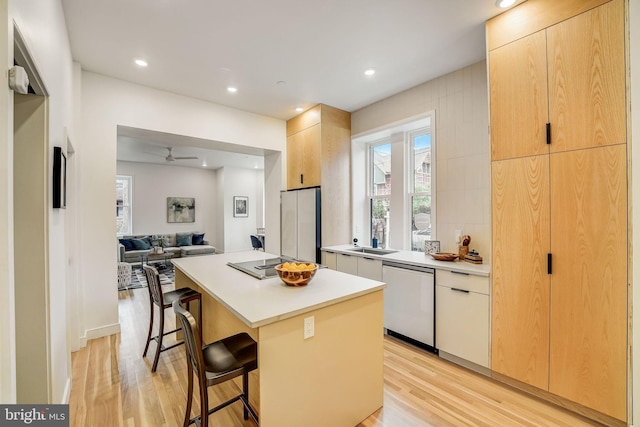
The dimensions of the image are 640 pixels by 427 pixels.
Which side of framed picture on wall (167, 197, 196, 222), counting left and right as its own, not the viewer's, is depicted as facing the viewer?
front

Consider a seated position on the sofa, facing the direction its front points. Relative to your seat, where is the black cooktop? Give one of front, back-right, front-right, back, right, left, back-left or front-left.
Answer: front

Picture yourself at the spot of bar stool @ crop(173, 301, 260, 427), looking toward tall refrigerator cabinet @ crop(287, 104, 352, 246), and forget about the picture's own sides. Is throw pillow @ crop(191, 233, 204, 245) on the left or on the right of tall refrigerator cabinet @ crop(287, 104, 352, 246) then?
left

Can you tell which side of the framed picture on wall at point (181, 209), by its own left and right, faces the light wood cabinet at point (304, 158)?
front

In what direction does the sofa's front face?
toward the camera

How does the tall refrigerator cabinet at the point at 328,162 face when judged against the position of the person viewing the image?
facing the viewer and to the left of the viewer

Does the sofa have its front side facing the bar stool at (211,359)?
yes

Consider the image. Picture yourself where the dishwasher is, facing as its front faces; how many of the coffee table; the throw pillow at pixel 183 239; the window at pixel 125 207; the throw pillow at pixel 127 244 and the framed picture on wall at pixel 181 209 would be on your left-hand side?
0

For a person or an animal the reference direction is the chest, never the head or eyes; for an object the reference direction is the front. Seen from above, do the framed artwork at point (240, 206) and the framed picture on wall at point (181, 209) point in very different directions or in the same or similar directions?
same or similar directions

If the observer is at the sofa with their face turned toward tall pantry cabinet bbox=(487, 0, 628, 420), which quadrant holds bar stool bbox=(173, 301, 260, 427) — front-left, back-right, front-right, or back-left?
front-right

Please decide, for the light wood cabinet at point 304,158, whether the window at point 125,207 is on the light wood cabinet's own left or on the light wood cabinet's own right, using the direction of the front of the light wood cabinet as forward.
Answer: on the light wood cabinet's own right

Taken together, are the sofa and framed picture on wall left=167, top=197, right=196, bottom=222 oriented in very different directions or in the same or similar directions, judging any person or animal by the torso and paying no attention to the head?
same or similar directions

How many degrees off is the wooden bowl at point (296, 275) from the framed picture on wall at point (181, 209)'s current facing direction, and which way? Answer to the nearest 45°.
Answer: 0° — it already faces it

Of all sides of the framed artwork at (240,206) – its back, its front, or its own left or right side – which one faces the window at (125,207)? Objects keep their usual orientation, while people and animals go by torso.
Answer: right

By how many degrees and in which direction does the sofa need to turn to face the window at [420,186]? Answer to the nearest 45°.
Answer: approximately 45° to its left

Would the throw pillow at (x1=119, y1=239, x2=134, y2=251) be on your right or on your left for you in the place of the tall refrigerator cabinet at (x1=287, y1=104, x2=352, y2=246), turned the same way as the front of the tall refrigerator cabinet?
on your right

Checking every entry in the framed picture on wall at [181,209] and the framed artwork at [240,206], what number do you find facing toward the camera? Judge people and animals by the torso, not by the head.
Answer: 2

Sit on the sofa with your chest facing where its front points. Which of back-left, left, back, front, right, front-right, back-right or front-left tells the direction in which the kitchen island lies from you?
front

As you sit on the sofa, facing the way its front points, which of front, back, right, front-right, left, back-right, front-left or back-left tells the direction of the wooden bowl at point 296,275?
front
